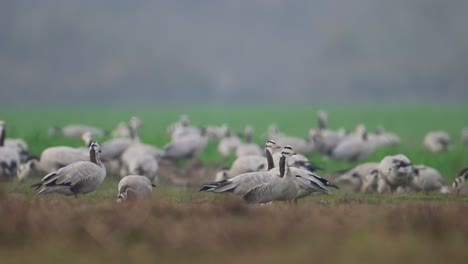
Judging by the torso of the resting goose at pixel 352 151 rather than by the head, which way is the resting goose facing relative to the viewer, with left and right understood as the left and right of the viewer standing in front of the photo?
facing to the right of the viewer

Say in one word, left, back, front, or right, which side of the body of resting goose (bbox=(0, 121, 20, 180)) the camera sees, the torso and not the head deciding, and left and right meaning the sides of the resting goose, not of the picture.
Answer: left

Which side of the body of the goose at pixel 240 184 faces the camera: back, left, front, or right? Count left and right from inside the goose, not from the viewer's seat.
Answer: right

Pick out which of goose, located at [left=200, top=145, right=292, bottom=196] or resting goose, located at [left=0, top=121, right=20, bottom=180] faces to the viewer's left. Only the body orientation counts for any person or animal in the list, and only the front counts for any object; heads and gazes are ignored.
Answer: resting goose, located at [left=0, top=121, right=20, bottom=180]

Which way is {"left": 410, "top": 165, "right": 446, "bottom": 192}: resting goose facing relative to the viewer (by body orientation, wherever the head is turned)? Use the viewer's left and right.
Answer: facing to the left of the viewer

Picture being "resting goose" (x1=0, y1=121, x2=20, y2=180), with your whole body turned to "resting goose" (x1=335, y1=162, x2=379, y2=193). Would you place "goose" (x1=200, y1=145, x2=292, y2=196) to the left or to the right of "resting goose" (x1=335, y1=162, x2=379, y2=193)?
right
